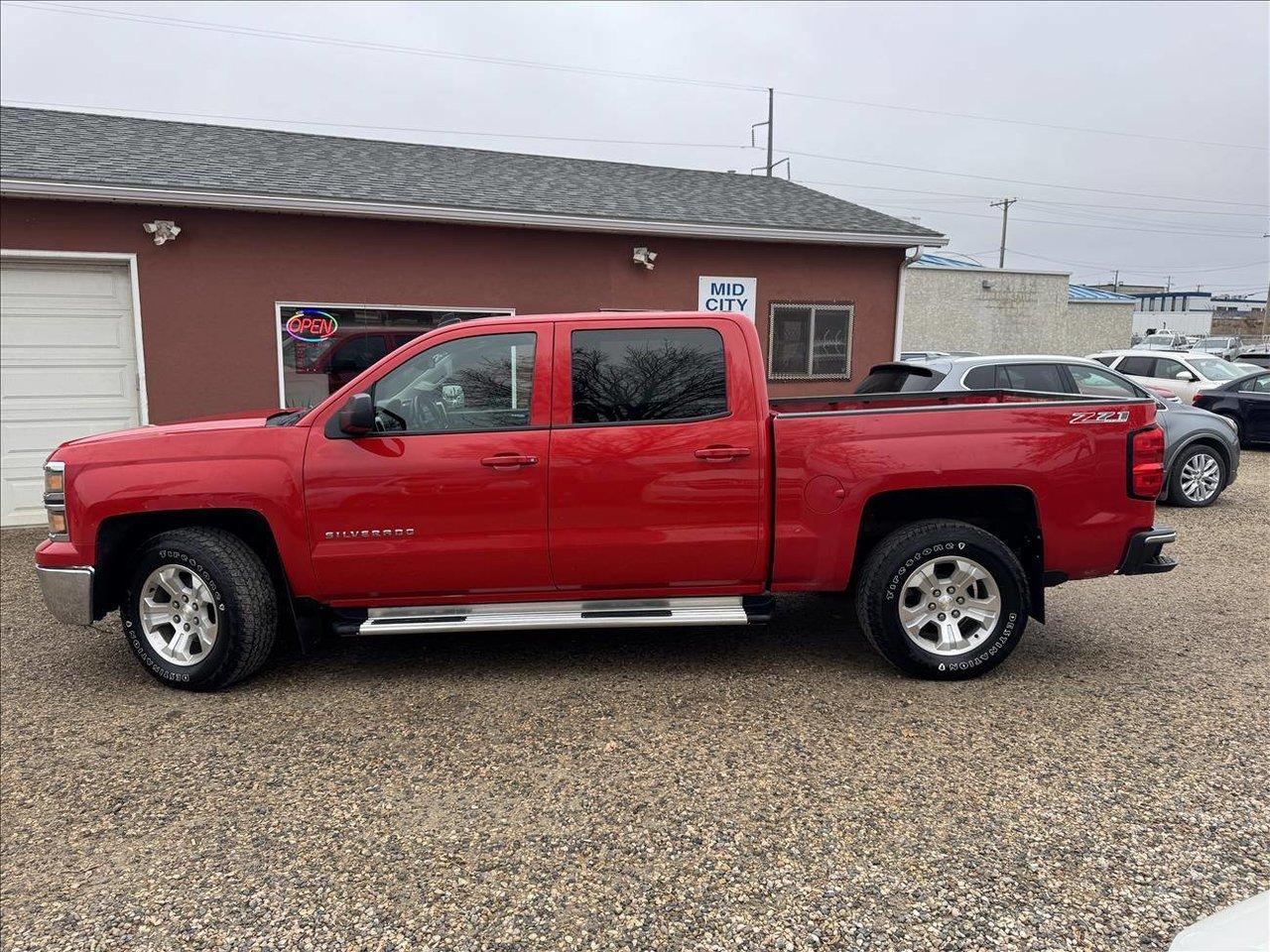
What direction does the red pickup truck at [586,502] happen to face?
to the viewer's left

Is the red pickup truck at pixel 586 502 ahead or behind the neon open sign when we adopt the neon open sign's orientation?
ahead

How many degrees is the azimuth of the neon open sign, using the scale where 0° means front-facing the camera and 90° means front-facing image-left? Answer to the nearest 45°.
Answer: approximately 0°

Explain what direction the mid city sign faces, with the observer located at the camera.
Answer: facing the viewer

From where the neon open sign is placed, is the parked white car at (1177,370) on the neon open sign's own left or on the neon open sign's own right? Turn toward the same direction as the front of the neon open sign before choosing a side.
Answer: on the neon open sign's own left

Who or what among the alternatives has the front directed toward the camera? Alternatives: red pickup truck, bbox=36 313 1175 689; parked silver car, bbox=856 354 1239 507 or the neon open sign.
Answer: the neon open sign

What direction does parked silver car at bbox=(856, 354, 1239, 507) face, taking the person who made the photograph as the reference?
facing away from the viewer and to the right of the viewer

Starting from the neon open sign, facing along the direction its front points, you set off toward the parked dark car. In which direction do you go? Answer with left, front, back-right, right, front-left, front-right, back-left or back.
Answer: left

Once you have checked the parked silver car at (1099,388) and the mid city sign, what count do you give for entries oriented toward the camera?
1

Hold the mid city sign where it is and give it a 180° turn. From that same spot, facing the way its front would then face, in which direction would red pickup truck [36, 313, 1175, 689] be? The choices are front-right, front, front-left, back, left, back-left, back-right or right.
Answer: back

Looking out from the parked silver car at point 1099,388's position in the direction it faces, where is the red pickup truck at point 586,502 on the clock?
The red pickup truck is roughly at 5 o'clock from the parked silver car.

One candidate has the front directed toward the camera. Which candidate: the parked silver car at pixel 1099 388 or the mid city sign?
the mid city sign

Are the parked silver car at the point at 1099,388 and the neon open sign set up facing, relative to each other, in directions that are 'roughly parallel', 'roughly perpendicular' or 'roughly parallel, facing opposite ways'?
roughly perpendicular

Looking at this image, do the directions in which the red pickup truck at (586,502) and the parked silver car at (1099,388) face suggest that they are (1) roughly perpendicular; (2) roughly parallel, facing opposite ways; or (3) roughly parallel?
roughly parallel, facing opposite ways
